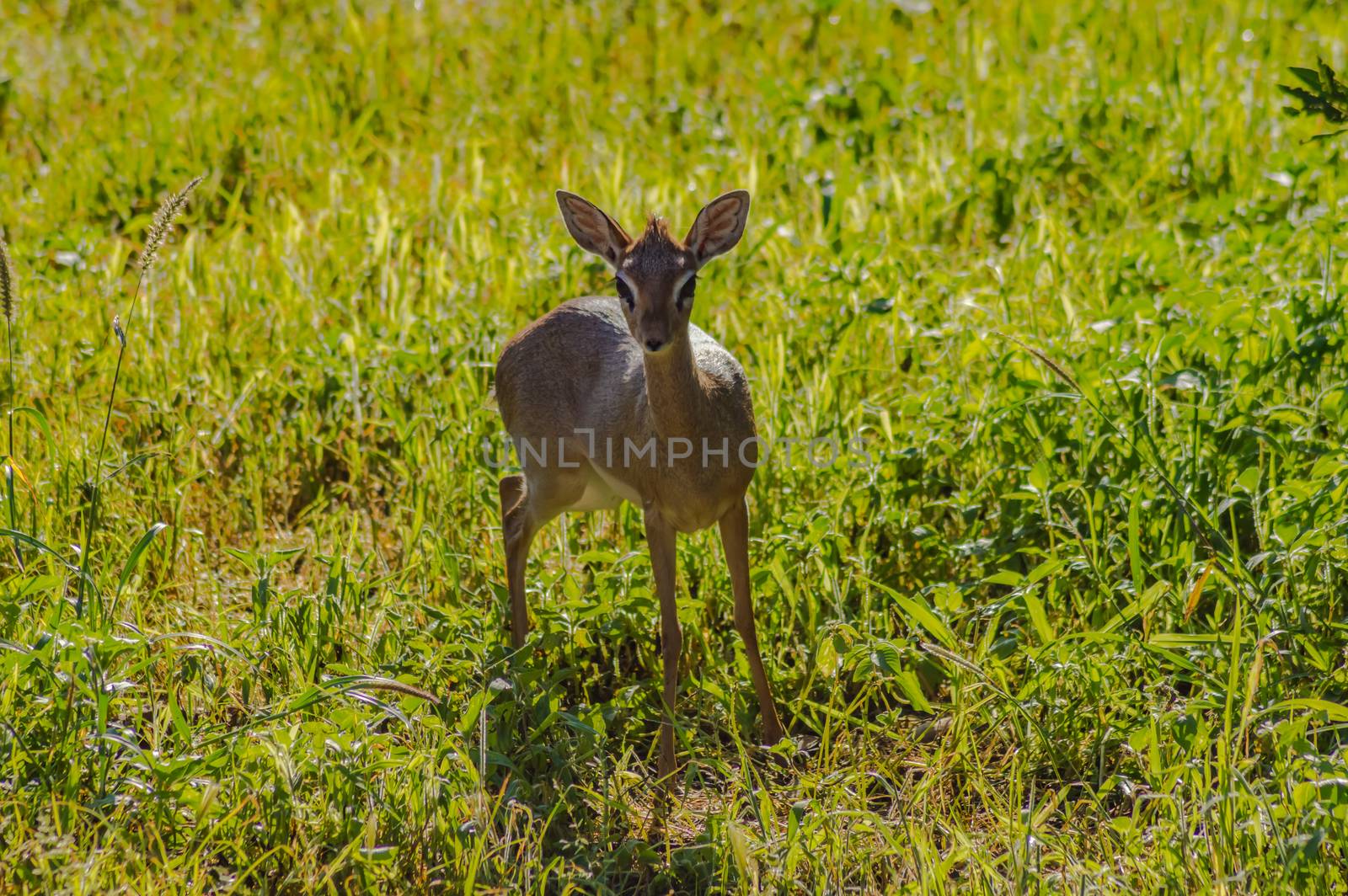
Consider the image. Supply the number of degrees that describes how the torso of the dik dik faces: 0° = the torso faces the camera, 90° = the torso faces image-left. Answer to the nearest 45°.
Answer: approximately 315°
